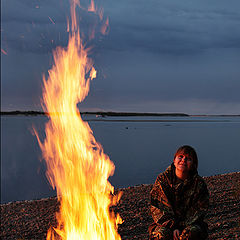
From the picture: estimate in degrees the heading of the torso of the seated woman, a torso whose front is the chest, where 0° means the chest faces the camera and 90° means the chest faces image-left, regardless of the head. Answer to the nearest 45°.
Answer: approximately 0°
